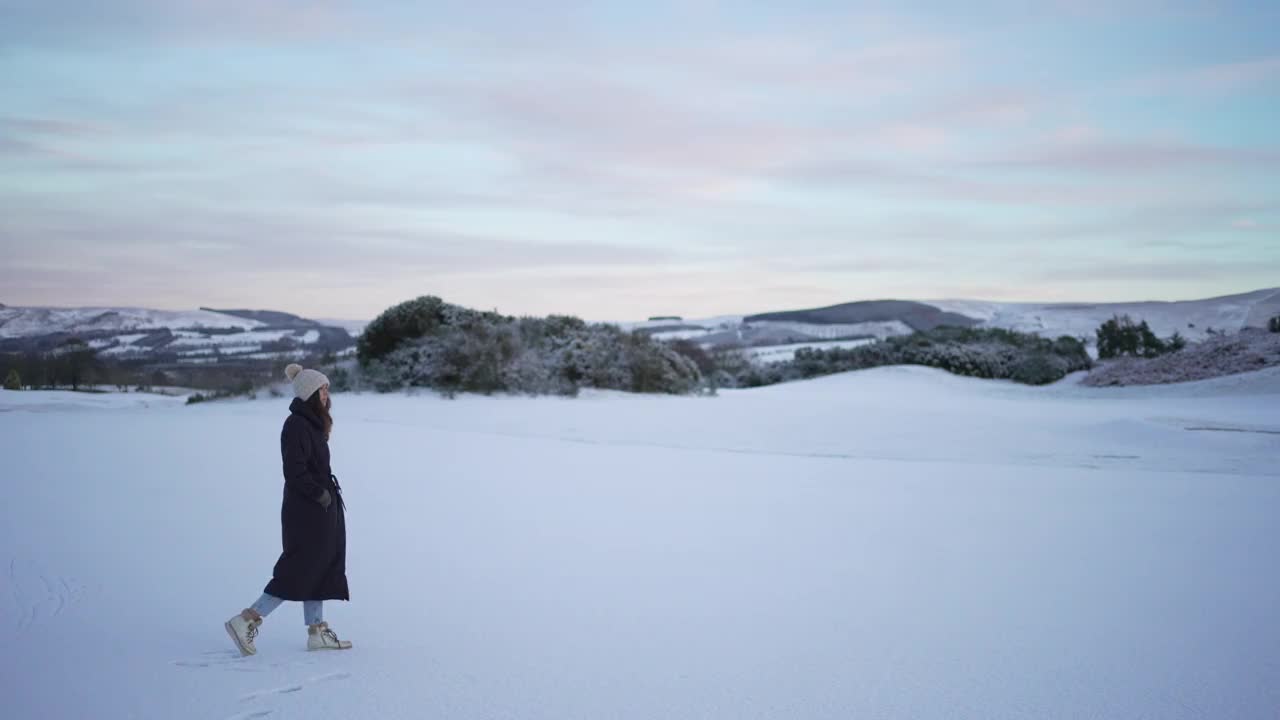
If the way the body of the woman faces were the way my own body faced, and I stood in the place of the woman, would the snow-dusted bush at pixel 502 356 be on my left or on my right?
on my left

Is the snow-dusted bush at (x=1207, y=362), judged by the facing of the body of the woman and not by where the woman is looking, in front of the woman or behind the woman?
in front

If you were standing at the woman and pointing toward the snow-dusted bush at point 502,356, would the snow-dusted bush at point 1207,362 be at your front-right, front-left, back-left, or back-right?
front-right

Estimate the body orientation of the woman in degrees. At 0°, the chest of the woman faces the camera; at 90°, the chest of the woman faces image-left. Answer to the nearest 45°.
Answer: approximately 270°

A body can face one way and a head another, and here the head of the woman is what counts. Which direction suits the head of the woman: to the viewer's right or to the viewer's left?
to the viewer's right

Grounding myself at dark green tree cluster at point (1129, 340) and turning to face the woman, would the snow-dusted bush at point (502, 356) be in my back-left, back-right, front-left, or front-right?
front-right

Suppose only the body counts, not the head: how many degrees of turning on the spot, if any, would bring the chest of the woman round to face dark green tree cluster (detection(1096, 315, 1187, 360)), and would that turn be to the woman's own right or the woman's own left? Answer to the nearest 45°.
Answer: approximately 45° to the woman's own left
